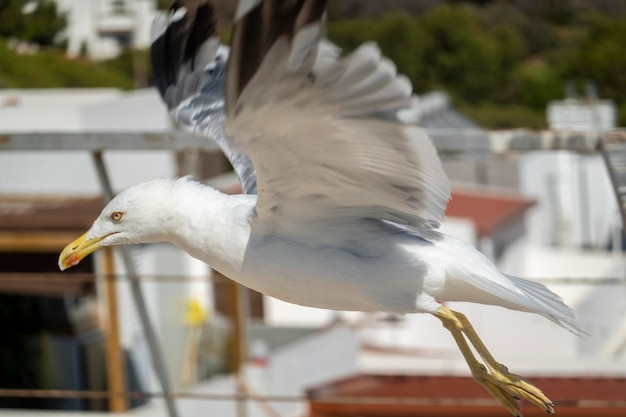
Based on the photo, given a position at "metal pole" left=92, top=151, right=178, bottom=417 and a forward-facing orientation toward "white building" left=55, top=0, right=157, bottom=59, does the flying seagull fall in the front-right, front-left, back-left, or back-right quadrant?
back-right

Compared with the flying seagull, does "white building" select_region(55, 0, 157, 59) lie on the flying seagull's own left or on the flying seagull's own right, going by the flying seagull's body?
on the flying seagull's own right

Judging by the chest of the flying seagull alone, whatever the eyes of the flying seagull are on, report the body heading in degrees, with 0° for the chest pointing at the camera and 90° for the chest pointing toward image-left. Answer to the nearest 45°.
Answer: approximately 90°
